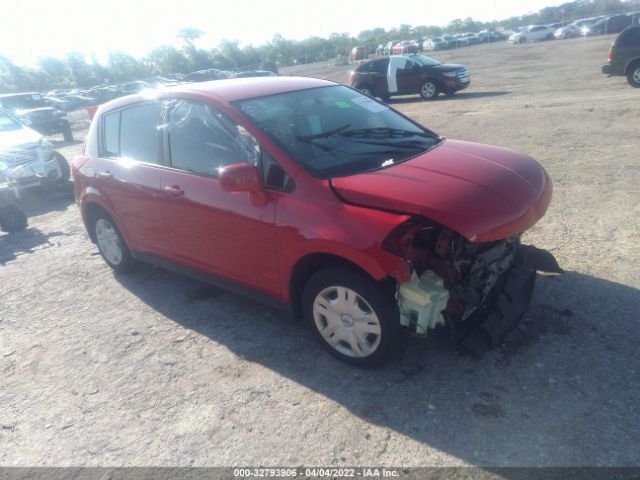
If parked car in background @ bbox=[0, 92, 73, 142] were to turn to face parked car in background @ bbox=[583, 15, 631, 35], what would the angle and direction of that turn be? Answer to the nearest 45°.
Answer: approximately 45° to its left

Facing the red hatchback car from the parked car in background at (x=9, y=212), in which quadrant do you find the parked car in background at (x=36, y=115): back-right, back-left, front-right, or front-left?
back-left

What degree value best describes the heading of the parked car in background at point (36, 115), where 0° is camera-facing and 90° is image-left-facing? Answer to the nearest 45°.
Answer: approximately 315°

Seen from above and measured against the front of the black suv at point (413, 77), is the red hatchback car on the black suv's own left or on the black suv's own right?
on the black suv's own right

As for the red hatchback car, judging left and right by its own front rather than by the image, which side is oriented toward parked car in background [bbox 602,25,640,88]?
left

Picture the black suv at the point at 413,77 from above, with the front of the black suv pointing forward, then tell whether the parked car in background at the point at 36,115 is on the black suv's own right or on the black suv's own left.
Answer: on the black suv's own right

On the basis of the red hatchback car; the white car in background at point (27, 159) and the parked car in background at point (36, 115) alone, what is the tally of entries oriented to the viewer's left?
0

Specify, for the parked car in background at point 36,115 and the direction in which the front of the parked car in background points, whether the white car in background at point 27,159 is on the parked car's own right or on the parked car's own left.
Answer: on the parked car's own right
